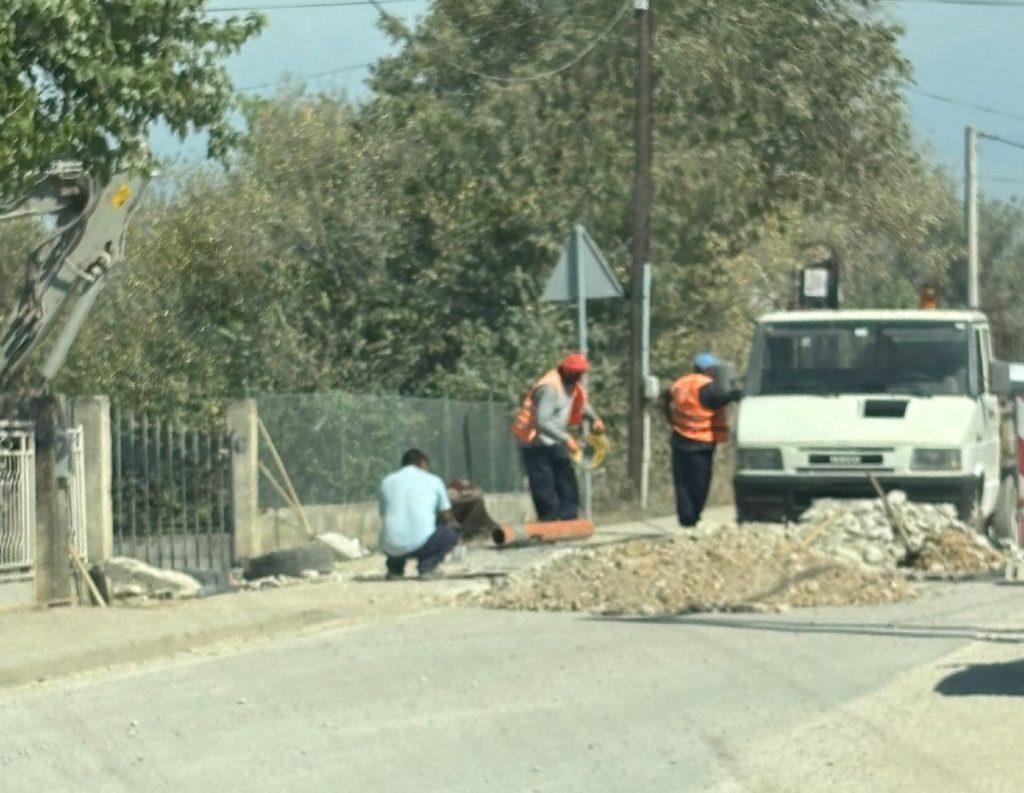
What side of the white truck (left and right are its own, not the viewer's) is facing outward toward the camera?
front

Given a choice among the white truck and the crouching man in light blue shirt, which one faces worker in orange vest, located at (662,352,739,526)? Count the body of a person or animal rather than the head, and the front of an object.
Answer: the crouching man in light blue shirt

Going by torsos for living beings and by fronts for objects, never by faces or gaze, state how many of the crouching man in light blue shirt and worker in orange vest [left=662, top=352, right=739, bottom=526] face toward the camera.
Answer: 0

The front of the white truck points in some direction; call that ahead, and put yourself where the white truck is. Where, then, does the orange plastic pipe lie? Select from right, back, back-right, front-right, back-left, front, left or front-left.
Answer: right

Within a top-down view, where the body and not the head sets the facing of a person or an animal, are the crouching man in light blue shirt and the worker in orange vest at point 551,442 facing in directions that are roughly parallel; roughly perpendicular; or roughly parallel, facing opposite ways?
roughly perpendicular

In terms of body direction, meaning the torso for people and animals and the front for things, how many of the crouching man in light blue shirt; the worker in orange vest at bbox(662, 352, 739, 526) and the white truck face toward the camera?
1

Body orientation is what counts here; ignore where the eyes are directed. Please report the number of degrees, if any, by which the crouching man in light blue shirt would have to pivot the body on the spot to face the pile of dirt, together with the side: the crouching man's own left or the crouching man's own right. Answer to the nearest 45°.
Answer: approximately 45° to the crouching man's own right

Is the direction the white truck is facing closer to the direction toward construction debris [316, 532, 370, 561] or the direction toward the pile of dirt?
the pile of dirt

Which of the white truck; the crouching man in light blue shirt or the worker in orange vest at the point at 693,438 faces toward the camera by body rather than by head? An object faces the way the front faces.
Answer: the white truck

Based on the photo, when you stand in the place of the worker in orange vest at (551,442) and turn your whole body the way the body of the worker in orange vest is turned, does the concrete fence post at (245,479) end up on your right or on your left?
on your right

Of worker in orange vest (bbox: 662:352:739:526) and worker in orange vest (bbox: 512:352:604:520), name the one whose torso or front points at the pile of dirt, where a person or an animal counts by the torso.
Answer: worker in orange vest (bbox: 512:352:604:520)

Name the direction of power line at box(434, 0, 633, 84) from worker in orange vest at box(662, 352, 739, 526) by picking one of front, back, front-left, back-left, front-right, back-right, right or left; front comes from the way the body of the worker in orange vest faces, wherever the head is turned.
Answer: front-left
